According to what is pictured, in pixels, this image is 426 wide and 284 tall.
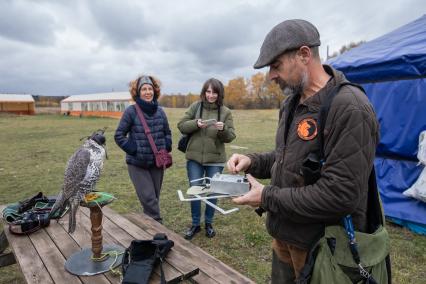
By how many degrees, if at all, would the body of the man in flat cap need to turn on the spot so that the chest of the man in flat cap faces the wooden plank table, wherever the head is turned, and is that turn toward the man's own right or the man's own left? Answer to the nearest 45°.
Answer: approximately 45° to the man's own right

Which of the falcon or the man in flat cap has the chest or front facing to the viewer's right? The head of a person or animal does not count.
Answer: the falcon

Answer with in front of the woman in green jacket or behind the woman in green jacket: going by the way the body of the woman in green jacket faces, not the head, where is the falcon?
in front

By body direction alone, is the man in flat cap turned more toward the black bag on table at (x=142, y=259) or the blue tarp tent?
the black bag on table

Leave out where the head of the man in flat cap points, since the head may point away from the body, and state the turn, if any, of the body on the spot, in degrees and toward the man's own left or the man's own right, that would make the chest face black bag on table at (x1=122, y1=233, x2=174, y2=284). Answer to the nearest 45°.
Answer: approximately 45° to the man's own right

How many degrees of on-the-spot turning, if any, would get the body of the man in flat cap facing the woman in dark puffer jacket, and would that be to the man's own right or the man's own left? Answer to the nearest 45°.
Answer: approximately 90° to the man's own right

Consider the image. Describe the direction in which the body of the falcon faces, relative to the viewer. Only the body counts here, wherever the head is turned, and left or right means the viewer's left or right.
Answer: facing to the right of the viewer

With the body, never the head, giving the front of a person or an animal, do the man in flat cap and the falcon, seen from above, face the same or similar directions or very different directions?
very different directions

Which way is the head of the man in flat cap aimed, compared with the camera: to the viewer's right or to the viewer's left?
to the viewer's left

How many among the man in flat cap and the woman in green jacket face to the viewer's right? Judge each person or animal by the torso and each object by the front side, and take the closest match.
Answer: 0

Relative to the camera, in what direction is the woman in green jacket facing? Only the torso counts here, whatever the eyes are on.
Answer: toward the camera

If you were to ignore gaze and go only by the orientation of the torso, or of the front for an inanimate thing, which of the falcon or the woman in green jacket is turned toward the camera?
the woman in green jacket

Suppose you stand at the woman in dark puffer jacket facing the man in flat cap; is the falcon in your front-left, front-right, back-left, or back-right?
front-right
